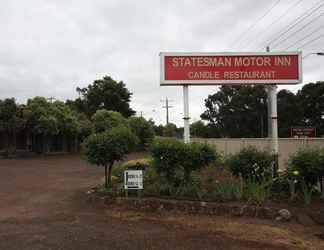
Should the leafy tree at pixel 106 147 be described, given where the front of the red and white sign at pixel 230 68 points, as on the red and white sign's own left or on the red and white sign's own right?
on the red and white sign's own right

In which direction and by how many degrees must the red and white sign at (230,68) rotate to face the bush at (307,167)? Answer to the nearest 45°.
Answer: approximately 45° to its left

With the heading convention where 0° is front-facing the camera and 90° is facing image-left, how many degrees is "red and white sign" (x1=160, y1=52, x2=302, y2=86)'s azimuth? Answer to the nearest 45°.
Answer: approximately 0°

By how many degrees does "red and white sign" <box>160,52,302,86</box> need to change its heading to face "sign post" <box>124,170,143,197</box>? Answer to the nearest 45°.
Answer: approximately 45° to its right

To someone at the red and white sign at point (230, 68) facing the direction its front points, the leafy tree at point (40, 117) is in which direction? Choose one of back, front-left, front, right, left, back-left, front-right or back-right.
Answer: back-right
